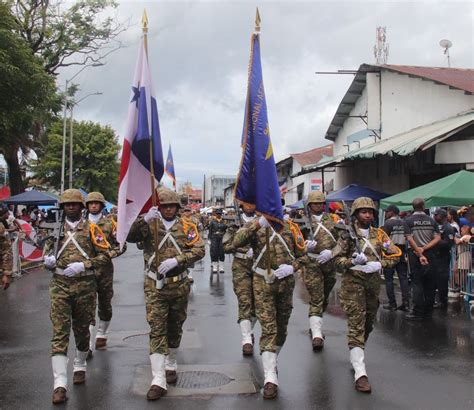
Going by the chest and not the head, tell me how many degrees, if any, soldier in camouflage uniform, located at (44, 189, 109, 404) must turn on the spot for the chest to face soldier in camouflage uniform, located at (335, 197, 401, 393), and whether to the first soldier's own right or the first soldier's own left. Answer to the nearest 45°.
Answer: approximately 90° to the first soldier's own left

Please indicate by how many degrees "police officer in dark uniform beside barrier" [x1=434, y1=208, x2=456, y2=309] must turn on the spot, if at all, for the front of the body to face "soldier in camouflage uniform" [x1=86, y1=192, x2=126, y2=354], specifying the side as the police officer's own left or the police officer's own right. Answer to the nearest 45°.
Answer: approximately 45° to the police officer's own left

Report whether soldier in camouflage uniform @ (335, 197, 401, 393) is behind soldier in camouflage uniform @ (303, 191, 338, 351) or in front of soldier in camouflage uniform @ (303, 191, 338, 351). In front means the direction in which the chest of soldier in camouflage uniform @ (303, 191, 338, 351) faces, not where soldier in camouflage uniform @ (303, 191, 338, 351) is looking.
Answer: in front

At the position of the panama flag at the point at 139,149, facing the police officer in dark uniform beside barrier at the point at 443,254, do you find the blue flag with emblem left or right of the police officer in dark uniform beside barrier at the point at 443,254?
right

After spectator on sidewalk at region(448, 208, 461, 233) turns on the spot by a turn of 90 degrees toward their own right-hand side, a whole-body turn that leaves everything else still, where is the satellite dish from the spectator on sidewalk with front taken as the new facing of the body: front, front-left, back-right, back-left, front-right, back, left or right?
front

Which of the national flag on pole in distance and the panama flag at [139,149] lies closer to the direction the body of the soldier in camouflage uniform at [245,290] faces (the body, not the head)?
the panama flag

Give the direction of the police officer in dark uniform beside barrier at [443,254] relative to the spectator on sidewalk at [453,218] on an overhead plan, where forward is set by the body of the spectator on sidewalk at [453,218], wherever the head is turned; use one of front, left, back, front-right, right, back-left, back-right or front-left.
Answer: left

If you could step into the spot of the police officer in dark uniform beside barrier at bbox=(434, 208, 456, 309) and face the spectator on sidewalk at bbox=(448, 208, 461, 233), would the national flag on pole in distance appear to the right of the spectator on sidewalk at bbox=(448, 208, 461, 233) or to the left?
left

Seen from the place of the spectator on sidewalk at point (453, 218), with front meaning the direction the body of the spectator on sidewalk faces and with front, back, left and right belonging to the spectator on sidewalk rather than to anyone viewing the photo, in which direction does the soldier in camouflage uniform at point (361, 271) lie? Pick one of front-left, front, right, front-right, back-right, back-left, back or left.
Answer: left
